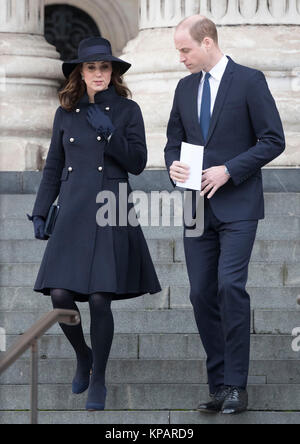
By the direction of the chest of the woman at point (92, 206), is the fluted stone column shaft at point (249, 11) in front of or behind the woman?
behind

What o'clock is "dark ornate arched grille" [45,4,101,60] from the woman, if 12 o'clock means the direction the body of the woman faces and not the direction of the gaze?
The dark ornate arched grille is roughly at 6 o'clock from the woman.

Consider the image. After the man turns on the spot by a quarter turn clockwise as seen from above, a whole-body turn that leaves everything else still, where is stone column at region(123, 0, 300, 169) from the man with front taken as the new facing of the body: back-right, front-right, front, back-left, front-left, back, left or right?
front-right

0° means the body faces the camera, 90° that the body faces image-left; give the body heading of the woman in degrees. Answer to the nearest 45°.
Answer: approximately 0°

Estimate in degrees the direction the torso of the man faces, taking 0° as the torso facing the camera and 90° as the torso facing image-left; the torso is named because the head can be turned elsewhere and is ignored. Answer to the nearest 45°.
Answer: approximately 45°

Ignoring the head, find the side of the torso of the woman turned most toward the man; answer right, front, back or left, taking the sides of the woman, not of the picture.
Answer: left

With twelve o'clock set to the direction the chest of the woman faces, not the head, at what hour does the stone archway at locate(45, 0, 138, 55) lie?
The stone archway is roughly at 6 o'clock from the woman.

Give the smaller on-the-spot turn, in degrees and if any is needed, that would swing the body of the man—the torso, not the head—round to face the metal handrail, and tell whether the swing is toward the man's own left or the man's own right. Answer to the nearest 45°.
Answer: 0° — they already face it
